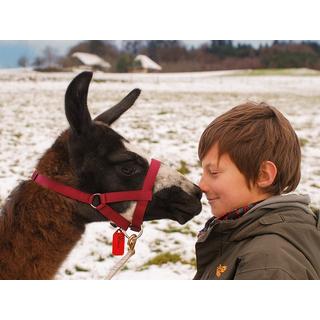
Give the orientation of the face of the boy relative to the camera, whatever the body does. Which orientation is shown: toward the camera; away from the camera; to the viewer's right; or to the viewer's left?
to the viewer's left

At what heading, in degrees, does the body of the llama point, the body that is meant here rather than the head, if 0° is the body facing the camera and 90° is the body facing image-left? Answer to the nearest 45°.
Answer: approximately 270°

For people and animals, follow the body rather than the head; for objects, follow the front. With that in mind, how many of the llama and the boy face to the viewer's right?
1

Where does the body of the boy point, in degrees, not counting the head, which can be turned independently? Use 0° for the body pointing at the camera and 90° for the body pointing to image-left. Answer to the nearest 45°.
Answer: approximately 90°

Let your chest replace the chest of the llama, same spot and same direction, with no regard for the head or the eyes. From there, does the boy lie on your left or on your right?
on your right

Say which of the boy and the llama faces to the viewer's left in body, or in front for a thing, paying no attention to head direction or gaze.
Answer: the boy

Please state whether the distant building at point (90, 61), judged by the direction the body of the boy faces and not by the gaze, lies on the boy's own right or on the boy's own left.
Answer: on the boy's own right

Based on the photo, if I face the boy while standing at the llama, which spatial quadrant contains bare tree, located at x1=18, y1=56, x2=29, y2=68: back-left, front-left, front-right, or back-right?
back-left

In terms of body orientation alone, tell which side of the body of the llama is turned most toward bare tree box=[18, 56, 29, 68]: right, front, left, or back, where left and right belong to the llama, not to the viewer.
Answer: left

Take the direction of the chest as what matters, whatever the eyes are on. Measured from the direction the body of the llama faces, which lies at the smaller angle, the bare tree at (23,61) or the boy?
the boy

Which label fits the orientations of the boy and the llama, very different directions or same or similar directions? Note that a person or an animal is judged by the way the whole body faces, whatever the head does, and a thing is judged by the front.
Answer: very different directions
